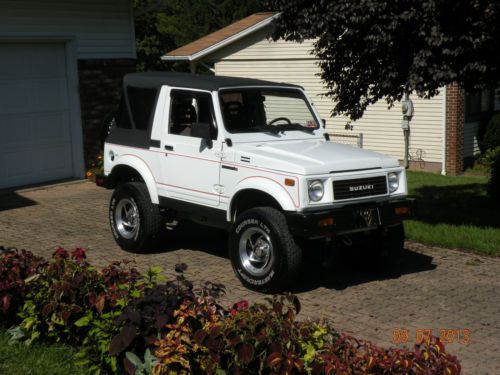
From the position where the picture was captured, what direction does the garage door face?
facing the viewer and to the right of the viewer

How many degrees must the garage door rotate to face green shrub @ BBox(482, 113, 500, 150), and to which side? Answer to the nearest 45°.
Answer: approximately 45° to its left

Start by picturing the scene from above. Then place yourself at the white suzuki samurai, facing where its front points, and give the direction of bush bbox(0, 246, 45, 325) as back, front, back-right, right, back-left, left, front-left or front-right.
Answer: right

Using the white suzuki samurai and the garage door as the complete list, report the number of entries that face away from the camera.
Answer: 0

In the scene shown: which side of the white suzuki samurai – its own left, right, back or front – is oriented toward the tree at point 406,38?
left

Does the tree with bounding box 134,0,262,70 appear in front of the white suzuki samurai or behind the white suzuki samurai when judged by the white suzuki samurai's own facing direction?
behind

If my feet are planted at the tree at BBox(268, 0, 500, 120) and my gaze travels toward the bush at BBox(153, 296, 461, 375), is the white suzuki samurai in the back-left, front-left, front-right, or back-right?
front-right

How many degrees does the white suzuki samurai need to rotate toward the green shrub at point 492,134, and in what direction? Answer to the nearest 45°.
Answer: approximately 90° to its left

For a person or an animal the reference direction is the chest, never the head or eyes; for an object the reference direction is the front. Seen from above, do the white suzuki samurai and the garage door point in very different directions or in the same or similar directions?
same or similar directions

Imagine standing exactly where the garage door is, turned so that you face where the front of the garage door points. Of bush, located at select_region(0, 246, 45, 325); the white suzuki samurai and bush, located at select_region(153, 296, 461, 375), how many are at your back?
0

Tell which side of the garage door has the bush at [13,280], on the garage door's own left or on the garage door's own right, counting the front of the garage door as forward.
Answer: on the garage door's own right

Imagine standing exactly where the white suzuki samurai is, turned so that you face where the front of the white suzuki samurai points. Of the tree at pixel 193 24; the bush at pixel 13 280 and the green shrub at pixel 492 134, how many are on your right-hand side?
1

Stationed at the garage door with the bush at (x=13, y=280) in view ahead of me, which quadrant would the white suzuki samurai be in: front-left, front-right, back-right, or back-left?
front-left

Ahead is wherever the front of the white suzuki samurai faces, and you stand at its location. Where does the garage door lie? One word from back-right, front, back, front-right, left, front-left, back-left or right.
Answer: back
